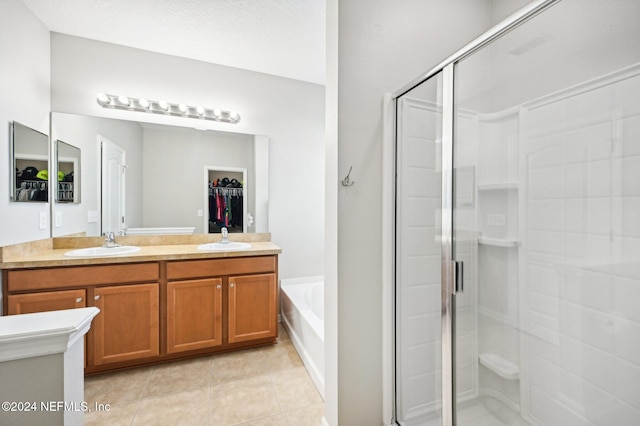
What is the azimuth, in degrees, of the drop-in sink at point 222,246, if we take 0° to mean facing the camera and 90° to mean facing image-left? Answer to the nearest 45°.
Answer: approximately 0°

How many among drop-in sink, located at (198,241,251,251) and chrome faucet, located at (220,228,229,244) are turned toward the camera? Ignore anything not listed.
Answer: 2

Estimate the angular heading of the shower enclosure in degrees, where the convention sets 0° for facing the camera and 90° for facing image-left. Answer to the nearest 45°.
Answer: approximately 45°

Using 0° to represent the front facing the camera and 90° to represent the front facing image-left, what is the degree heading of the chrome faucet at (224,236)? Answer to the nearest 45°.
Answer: approximately 0°

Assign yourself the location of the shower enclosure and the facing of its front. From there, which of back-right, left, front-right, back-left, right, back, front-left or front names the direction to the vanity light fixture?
front-right

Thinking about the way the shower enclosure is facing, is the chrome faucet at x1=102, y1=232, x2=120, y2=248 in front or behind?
in front

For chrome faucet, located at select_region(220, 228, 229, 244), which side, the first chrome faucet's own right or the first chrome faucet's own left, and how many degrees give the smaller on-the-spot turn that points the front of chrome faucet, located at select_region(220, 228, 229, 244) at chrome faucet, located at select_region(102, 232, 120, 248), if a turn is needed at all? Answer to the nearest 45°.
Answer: approximately 90° to the first chrome faucet's own right
